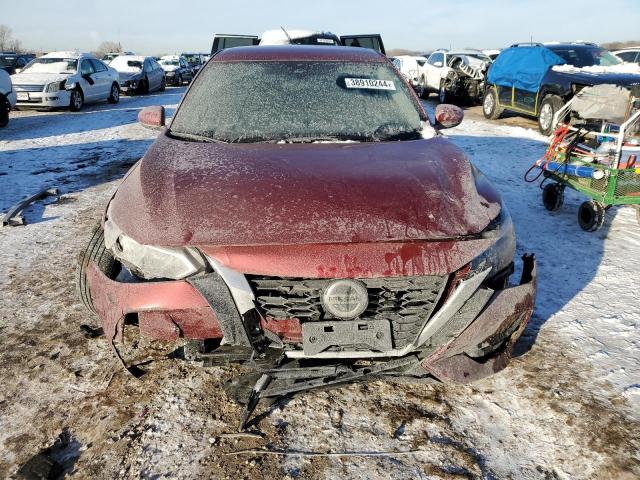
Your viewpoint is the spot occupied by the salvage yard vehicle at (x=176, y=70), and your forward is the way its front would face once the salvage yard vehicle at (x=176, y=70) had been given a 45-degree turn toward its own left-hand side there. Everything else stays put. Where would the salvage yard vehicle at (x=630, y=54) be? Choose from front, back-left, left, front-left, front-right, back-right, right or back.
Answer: front-left

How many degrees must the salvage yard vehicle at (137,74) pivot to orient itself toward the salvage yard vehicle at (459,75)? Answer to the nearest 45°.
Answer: approximately 90° to its left

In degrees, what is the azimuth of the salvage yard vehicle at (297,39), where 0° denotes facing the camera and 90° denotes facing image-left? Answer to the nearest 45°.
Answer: approximately 0°

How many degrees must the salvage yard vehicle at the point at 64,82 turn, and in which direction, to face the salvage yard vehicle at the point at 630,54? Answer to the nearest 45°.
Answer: approximately 135° to its left

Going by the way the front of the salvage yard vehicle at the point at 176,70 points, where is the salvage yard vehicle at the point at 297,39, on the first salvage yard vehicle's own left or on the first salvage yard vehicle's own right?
on the first salvage yard vehicle's own left

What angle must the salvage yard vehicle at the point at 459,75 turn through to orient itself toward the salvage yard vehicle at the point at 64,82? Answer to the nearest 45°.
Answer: approximately 90° to its right
